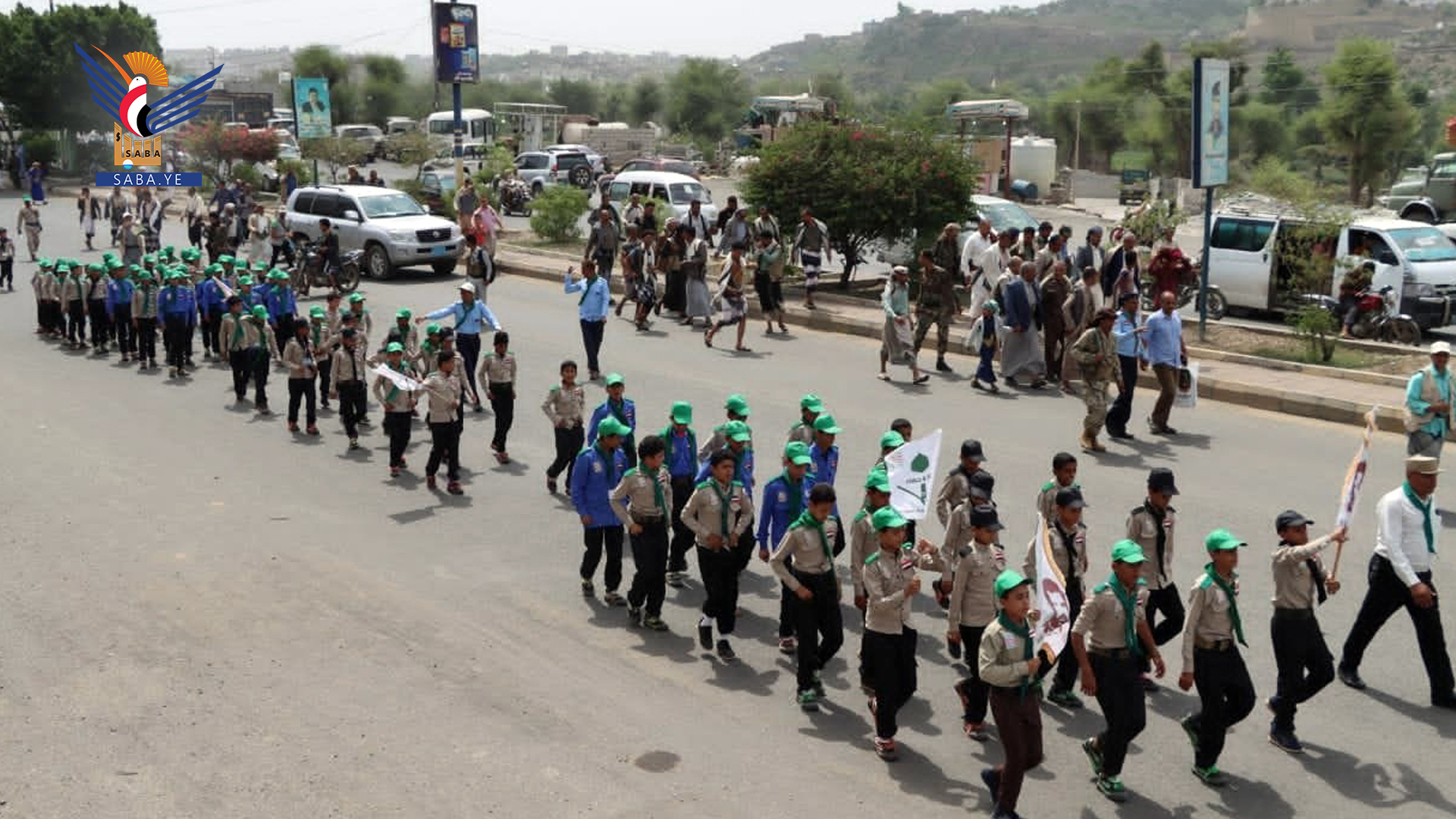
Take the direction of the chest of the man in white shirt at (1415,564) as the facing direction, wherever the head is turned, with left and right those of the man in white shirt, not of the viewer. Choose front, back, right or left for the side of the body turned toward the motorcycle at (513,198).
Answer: back

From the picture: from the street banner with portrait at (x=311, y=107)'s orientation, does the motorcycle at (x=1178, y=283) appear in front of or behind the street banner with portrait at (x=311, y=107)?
in front

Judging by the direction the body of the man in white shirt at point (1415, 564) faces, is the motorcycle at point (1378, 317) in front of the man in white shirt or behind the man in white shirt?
behind

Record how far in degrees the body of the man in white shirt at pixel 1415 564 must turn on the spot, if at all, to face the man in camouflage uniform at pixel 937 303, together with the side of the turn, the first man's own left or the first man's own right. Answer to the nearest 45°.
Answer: approximately 180°

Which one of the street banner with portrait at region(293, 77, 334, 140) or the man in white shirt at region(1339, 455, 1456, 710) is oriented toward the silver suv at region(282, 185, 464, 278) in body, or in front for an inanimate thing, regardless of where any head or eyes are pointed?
the street banner with portrait

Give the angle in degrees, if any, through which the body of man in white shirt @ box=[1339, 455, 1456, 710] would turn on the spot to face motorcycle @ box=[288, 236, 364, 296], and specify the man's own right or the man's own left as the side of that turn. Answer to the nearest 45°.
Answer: approximately 180°

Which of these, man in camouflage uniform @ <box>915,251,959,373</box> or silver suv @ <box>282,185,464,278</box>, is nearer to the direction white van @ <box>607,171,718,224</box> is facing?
the man in camouflage uniform

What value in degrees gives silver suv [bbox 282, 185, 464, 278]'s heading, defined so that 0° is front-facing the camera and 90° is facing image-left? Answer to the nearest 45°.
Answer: approximately 315°

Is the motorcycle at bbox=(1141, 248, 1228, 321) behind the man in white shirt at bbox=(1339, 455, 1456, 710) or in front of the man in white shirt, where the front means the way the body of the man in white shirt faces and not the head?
behind
